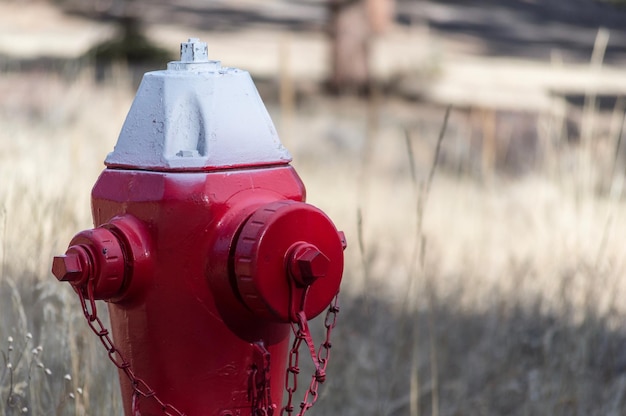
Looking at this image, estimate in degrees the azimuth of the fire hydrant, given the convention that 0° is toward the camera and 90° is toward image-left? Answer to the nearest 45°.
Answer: approximately 315°

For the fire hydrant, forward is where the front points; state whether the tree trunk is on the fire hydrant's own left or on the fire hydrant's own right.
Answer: on the fire hydrant's own left
